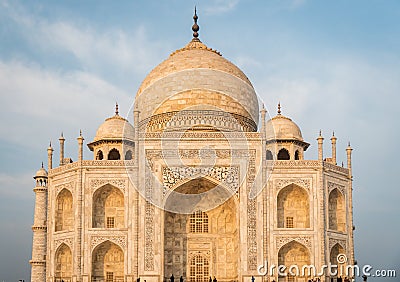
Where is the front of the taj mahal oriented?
toward the camera
